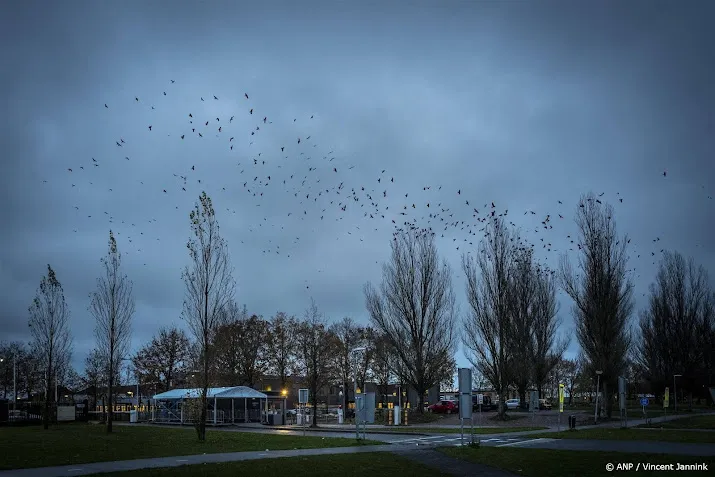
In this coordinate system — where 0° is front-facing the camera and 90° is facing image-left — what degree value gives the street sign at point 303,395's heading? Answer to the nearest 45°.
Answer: approximately 0°

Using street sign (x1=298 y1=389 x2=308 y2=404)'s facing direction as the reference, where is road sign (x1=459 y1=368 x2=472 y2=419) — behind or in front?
in front
